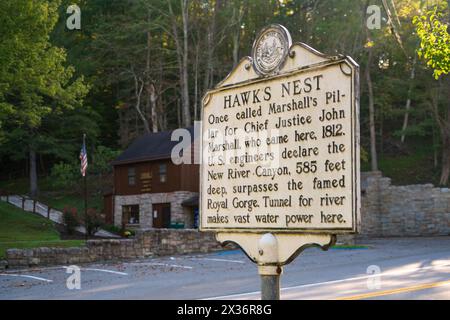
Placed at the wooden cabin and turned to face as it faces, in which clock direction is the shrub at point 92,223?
The shrub is roughly at 1 o'clock from the wooden cabin.

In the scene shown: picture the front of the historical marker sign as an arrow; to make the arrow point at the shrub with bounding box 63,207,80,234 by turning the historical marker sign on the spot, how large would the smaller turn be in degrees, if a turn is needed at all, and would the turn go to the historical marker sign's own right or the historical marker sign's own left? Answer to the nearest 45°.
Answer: approximately 135° to the historical marker sign's own right

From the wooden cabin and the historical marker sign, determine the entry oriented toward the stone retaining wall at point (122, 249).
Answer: the wooden cabin

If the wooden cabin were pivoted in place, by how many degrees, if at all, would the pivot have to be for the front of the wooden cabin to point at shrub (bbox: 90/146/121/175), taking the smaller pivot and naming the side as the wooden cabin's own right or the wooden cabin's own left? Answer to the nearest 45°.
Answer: approximately 135° to the wooden cabin's own right

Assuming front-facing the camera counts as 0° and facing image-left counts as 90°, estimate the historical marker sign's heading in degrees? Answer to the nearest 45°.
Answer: approximately 45°

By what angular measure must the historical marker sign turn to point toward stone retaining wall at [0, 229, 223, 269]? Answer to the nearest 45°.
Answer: approximately 135° to its right

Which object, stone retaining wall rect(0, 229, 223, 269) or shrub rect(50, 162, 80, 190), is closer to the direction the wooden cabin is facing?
the stone retaining wall

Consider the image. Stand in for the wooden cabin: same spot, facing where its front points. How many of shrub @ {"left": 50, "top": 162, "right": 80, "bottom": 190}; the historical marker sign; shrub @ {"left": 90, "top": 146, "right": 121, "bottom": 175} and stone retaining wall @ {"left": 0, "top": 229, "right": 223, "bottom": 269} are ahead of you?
2

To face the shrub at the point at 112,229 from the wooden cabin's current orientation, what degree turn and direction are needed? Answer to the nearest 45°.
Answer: approximately 45° to its right

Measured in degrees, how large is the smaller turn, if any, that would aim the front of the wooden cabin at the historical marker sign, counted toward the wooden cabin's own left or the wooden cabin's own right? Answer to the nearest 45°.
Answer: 0° — it already faces it
